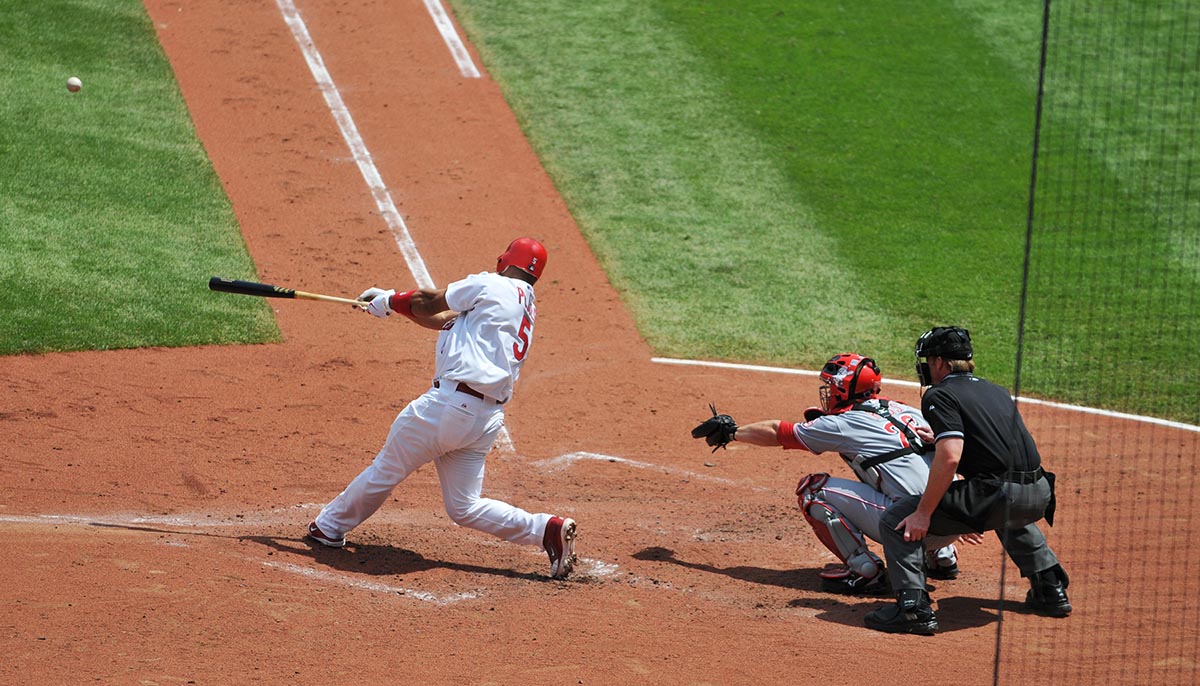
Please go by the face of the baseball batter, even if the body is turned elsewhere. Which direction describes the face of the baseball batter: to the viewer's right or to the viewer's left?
to the viewer's left

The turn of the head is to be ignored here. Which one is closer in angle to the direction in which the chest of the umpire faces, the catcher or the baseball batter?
the catcher

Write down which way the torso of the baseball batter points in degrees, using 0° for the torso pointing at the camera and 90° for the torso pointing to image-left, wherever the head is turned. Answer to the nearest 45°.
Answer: approximately 135°

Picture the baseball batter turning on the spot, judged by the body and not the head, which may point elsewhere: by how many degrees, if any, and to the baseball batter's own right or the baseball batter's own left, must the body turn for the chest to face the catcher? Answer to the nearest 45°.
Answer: approximately 135° to the baseball batter's own right

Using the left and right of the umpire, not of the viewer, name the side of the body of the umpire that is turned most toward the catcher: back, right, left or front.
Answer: front

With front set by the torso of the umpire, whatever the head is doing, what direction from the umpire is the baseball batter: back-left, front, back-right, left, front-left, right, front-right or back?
front-left

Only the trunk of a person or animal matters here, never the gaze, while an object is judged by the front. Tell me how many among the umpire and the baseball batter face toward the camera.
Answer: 0

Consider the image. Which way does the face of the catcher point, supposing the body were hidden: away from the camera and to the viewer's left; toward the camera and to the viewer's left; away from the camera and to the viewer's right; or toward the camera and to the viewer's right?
away from the camera and to the viewer's left

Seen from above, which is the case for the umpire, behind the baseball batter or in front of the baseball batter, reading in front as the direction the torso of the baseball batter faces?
behind

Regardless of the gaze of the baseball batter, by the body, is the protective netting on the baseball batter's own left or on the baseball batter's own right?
on the baseball batter's own right

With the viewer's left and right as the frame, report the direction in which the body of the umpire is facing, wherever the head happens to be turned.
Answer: facing away from the viewer and to the left of the viewer
